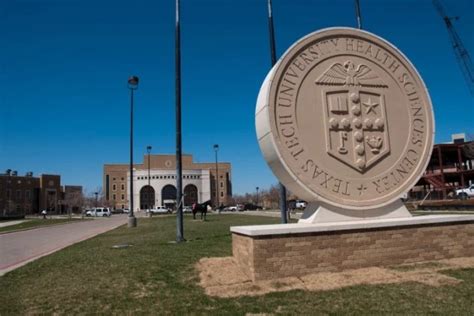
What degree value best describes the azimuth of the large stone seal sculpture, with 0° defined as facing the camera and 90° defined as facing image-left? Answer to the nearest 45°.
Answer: approximately 315°
